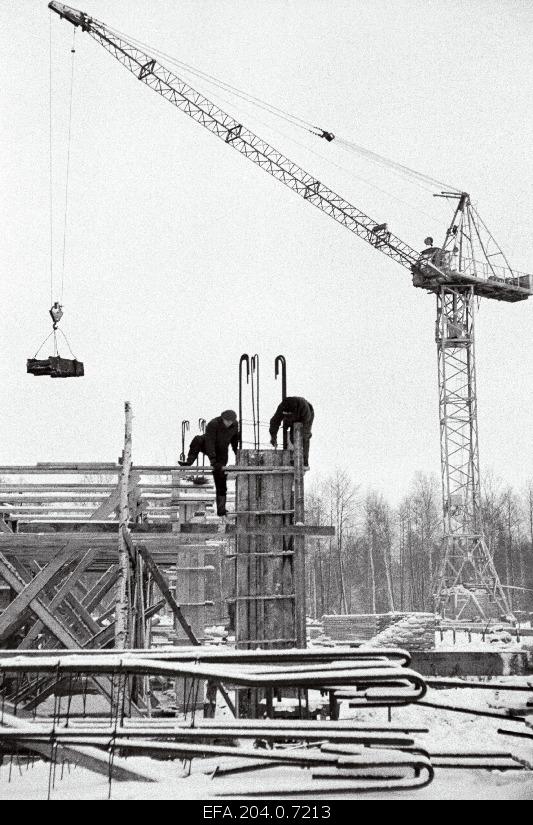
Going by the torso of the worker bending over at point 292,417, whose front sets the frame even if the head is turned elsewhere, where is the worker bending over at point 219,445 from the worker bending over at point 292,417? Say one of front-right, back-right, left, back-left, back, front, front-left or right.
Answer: front-left

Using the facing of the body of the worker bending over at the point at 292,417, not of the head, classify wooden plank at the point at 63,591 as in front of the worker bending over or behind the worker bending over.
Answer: in front

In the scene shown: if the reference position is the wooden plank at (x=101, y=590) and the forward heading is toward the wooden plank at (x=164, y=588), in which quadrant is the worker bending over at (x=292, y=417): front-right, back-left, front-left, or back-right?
front-left

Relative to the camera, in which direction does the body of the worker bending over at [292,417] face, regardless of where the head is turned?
to the viewer's left

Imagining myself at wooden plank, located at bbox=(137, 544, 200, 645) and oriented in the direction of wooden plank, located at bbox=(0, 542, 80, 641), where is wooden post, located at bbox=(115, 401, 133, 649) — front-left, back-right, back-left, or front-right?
front-left
